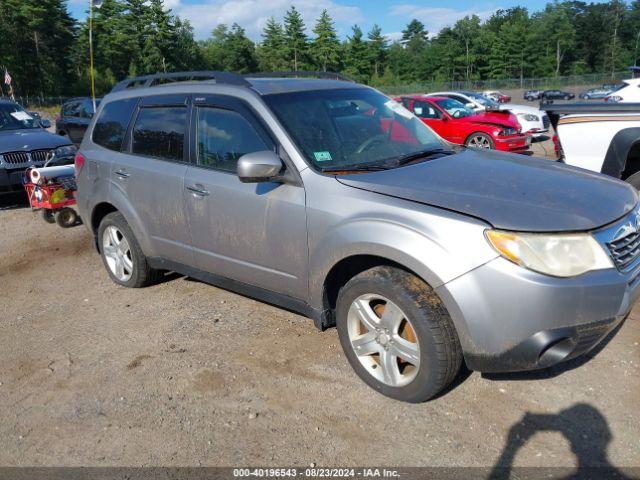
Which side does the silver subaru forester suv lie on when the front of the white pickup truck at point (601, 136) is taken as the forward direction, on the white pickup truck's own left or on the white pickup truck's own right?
on the white pickup truck's own right

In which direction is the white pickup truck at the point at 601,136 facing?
to the viewer's right

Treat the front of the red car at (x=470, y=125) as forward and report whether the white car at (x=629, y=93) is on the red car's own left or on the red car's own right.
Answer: on the red car's own left

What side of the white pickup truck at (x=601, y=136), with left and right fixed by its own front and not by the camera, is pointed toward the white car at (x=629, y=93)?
left

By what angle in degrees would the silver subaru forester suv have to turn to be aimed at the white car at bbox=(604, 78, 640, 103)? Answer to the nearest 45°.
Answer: approximately 90° to its left
